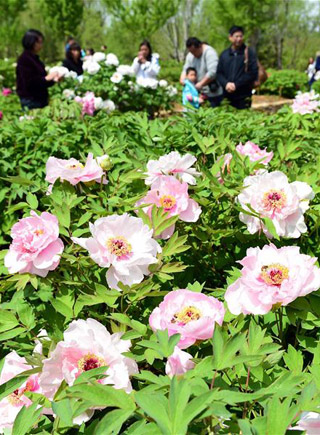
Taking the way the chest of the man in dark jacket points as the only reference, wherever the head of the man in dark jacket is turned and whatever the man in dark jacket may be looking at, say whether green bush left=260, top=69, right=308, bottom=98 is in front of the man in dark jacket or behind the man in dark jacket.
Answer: behind

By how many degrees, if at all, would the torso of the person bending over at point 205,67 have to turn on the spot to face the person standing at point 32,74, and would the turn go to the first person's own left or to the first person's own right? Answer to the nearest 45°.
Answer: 0° — they already face them

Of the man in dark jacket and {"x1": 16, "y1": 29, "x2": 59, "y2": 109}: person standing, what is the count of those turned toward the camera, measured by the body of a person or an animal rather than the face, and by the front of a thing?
1

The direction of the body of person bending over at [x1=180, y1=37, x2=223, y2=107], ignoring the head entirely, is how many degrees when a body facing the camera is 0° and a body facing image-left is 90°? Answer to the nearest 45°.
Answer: approximately 45°

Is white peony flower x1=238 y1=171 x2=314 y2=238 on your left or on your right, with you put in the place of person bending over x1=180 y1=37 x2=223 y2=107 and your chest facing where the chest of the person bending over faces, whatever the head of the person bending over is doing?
on your left

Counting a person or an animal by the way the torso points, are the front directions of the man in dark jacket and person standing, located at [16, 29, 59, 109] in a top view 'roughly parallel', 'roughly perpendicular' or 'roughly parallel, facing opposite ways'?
roughly perpendicular

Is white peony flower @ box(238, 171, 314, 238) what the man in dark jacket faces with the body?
yes

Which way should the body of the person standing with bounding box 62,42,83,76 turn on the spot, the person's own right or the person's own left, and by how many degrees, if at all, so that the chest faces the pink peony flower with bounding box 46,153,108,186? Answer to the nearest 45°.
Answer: approximately 45° to the person's own right

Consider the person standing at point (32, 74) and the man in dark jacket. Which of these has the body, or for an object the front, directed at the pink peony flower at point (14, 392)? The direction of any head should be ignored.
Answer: the man in dark jacket

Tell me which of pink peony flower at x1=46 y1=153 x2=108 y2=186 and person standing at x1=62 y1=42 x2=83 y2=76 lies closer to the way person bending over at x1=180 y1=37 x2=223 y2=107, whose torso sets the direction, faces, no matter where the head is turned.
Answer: the pink peony flower

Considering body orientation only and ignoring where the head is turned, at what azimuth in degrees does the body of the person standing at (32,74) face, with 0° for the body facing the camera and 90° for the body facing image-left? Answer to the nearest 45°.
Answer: approximately 270°
